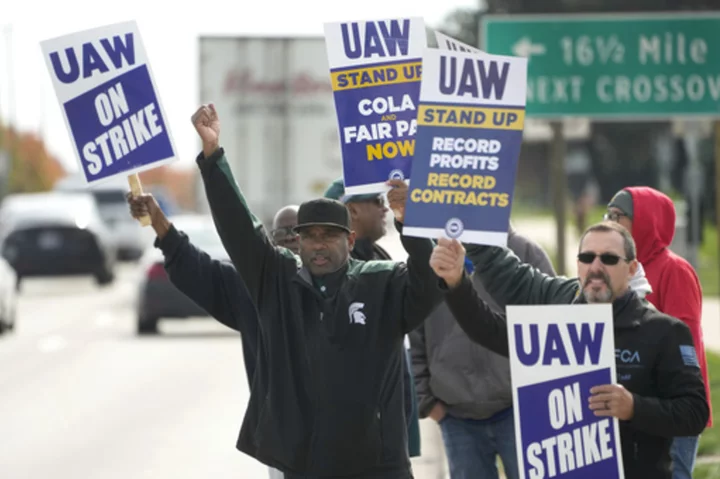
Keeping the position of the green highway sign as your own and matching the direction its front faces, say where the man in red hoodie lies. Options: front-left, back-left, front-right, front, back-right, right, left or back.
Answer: front

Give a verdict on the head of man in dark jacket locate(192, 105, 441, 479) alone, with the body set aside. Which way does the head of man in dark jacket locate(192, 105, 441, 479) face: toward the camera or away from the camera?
toward the camera

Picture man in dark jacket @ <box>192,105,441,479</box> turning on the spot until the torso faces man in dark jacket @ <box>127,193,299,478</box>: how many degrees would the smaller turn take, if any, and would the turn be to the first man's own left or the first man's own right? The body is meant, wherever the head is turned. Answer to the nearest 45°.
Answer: approximately 135° to the first man's own right

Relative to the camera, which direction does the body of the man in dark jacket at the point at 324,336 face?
toward the camera

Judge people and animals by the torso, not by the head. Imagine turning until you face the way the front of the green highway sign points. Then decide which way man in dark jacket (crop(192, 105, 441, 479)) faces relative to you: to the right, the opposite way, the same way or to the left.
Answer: the same way

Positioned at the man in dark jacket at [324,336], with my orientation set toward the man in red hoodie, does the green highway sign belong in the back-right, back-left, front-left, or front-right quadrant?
front-left

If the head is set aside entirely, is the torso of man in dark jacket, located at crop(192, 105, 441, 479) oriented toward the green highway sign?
no

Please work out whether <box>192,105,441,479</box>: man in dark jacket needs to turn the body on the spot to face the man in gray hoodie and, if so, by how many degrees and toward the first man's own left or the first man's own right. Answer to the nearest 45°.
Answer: approximately 135° to the first man's own left

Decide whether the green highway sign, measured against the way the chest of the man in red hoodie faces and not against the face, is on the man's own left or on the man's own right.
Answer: on the man's own right

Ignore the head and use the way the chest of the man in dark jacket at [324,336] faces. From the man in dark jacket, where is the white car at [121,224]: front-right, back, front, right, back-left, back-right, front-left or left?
back

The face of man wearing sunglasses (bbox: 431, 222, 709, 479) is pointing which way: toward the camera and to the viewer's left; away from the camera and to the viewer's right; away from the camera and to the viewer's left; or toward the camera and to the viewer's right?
toward the camera and to the viewer's left

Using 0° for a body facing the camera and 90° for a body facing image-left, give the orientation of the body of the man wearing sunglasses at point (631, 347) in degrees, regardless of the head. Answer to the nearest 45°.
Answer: approximately 45°

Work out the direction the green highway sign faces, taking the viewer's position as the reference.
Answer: facing the viewer
